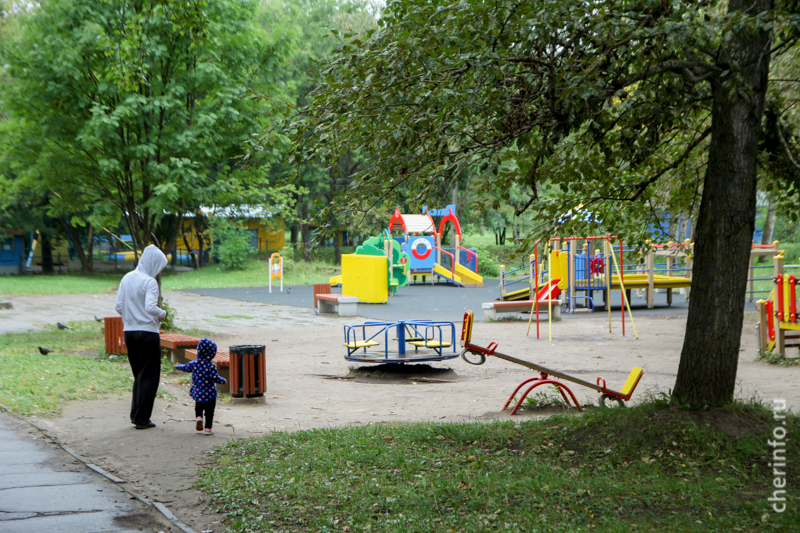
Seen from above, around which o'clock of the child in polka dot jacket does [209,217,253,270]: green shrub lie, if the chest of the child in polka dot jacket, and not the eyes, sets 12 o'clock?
The green shrub is roughly at 12 o'clock from the child in polka dot jacket.

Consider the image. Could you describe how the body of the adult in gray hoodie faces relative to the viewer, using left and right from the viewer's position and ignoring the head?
facing away from the viewer and to the right of the viewer

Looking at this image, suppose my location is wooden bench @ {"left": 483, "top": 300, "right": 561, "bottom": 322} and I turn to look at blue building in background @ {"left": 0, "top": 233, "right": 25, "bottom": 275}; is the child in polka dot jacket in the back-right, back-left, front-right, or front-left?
back-left

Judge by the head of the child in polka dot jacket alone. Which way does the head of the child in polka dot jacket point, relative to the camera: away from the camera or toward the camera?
away from the camera

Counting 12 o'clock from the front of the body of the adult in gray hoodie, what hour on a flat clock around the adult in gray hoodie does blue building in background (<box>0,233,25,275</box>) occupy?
The blue building in background is roughly at 10 o'clock from the adult in gray hoodie.

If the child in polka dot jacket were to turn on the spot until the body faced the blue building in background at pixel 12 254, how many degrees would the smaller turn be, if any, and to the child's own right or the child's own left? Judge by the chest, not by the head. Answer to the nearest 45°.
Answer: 0° — they already face it

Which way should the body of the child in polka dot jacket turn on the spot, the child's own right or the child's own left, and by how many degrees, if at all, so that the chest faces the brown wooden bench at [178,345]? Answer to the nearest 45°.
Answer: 0° — they already face it

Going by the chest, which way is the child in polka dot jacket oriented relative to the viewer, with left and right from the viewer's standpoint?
facing away from the viewer

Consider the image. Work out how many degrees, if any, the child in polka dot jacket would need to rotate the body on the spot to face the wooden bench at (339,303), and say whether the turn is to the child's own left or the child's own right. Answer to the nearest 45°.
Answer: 0° — they already face it

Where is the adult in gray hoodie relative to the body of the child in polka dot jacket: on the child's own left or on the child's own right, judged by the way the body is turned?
on the child's own left

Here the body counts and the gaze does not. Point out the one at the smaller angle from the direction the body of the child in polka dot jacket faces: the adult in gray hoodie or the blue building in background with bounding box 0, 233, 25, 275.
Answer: the blue building in background

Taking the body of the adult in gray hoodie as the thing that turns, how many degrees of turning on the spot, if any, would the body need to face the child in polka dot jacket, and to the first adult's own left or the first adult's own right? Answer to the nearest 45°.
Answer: approximately 90° to the first adult's own right
